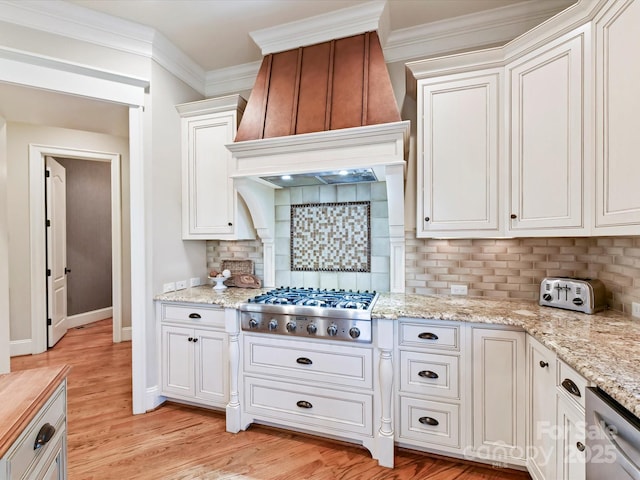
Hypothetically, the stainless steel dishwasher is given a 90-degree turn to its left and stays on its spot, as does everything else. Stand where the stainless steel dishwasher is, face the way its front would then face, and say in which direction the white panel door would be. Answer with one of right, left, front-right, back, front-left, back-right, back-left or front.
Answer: back-right

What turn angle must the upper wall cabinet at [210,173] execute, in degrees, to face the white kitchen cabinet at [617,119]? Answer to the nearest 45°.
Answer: approximately 90° to its left

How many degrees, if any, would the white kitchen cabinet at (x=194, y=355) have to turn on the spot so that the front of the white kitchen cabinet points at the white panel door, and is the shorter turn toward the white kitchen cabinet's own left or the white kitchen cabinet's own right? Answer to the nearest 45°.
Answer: approximately 90° to the white kitchen cabinet's own right

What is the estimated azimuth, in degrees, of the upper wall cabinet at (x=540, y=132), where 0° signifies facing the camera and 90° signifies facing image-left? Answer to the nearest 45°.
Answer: approximately 45°

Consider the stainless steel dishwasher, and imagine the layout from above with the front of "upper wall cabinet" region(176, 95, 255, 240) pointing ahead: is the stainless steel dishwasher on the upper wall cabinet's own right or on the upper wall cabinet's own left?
on the upper wall cabinet's own left

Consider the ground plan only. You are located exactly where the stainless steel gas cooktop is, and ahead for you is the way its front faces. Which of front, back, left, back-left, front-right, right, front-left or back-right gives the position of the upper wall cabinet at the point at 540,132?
left

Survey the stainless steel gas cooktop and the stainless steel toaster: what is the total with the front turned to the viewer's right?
0

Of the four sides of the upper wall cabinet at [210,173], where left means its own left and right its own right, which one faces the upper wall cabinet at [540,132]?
left

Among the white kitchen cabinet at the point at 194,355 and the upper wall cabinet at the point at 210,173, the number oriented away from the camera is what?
0

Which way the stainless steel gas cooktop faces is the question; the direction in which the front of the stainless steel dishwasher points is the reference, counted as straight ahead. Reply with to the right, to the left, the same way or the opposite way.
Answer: to the left
